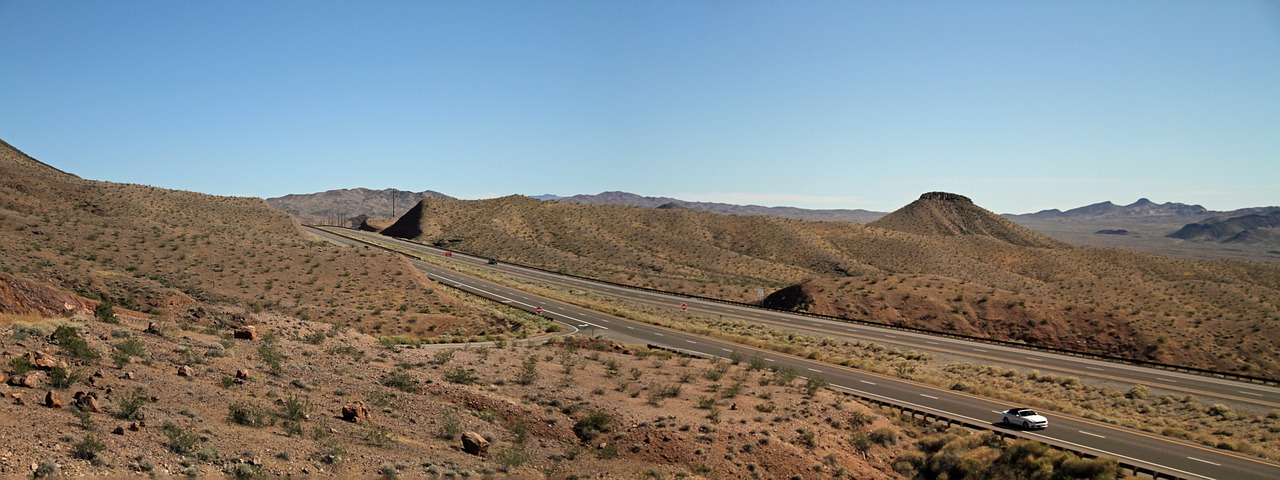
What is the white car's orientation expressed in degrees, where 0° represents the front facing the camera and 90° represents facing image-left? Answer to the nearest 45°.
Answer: approximately 315°

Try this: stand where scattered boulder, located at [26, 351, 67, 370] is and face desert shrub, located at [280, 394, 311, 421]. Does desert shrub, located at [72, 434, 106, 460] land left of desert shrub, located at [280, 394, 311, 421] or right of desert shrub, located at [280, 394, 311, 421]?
right

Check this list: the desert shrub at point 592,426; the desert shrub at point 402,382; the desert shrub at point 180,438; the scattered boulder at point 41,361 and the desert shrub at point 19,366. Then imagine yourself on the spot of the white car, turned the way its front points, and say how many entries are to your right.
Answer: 5

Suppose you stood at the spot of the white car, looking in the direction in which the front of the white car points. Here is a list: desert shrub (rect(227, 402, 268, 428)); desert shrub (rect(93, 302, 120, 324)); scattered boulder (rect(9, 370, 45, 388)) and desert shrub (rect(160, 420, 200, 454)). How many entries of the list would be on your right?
4

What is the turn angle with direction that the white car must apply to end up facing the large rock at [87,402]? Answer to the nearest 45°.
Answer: approximately 90° to its right

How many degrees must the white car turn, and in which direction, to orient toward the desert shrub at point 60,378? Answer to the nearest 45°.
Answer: approximately 90° to its right

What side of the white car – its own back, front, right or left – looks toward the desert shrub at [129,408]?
right

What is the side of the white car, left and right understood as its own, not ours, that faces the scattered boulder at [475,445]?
right

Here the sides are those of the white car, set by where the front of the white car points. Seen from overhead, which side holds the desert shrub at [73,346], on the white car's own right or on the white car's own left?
on the white car's own right

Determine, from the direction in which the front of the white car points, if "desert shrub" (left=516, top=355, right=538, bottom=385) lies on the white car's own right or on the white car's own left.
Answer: on the white car's own right

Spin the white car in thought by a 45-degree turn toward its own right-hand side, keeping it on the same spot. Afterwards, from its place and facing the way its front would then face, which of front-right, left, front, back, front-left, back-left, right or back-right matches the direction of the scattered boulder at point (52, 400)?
front-right

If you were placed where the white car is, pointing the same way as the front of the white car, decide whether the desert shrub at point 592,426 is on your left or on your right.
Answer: on your right
